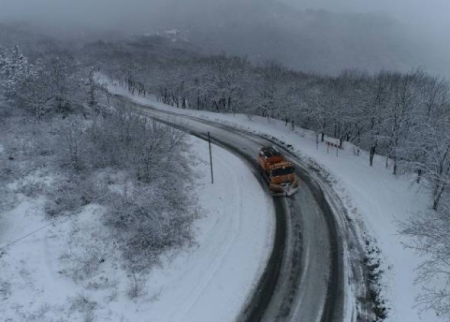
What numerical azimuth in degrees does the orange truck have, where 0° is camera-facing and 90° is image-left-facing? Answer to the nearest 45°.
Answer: approximately 315°
